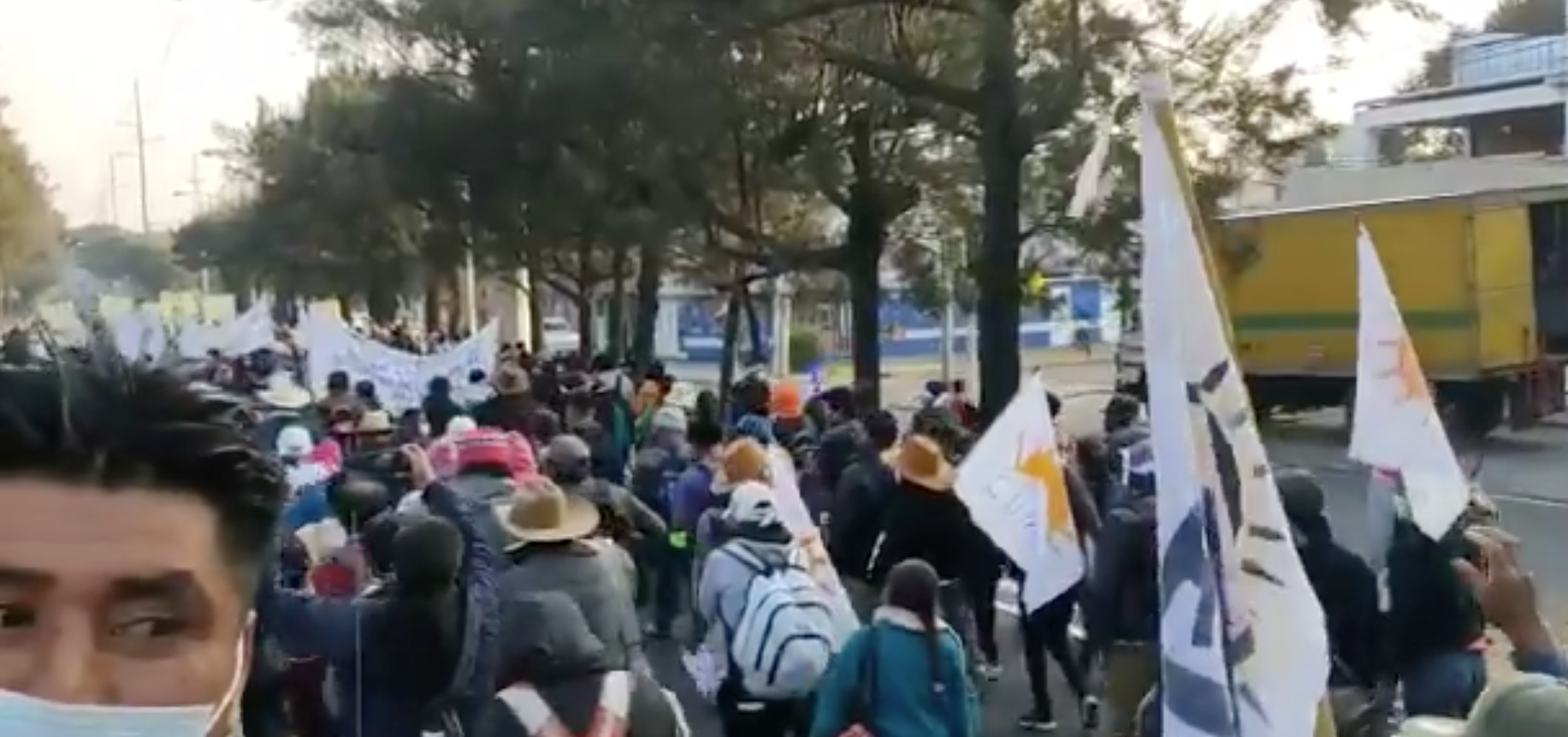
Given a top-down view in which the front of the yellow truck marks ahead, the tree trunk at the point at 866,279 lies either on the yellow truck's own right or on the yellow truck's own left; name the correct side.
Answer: on the yellow truck's own left

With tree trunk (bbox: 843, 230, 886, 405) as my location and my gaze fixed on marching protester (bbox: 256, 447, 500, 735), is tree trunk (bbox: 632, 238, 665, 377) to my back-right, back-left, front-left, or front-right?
back-right
